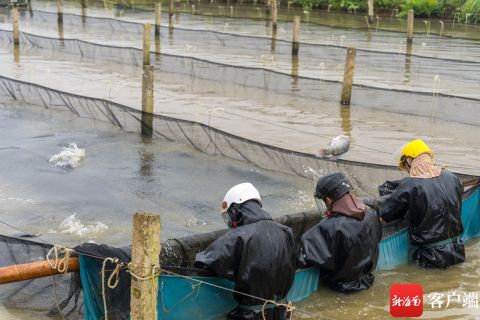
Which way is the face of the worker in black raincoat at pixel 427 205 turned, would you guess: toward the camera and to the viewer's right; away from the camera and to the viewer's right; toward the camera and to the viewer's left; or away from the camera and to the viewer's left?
away from the camera and to the viewer's left

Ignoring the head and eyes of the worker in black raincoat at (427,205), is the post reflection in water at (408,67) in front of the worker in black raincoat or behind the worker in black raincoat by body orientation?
in front

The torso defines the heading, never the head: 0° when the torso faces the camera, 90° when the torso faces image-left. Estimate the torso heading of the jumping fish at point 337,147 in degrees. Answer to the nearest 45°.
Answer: approximately 270°

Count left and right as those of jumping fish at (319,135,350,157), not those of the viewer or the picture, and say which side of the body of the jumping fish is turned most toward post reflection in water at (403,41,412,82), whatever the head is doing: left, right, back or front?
left

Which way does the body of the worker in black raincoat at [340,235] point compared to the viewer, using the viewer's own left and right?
facing away from the viewer and to the left of the viewer

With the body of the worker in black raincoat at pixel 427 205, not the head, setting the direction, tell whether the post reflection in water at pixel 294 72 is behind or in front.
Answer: in front

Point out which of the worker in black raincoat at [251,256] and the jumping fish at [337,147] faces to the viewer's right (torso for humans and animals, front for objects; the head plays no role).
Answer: the jumping fish

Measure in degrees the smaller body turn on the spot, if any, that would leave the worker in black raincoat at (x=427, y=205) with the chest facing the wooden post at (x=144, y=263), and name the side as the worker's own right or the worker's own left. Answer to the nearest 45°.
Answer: approximately 90° to the worker's own left
